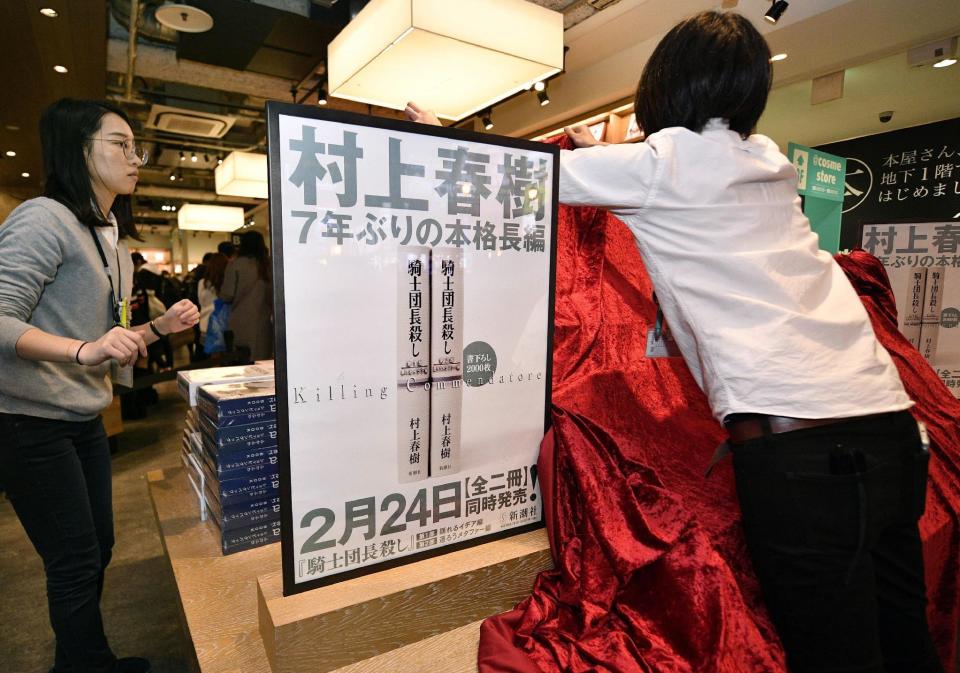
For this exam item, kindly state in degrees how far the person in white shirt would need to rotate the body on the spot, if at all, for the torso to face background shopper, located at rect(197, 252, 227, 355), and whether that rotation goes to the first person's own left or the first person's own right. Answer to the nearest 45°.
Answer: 0° — they already face them

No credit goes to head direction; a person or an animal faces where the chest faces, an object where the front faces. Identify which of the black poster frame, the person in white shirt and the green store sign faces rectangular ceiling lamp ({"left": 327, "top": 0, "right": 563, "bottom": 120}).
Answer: the person in white shirt

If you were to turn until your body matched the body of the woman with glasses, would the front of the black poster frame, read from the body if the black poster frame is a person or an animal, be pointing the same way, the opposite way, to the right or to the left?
to the right

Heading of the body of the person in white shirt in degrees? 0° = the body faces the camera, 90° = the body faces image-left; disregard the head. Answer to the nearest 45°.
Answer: approximately 135°

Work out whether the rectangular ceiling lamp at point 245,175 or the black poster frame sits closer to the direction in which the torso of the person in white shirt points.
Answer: the rectangular ceiling lamp

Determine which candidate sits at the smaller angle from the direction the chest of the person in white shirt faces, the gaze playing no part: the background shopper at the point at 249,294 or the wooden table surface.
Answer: the background shopper

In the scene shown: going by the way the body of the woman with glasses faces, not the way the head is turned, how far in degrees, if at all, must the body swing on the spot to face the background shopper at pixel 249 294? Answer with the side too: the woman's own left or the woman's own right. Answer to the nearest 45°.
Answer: approximately 90° to the woman's own left

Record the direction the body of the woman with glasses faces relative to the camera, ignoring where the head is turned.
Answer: to the viewer's right

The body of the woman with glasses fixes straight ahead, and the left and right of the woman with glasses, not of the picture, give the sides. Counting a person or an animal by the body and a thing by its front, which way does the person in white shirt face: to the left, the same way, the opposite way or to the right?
to the left

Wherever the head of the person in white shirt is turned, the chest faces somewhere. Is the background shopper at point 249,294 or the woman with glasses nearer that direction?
the background shopper

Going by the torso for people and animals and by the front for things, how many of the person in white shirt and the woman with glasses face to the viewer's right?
1

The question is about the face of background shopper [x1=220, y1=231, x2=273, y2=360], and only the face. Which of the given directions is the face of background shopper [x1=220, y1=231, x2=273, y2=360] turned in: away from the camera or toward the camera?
away from the camera
